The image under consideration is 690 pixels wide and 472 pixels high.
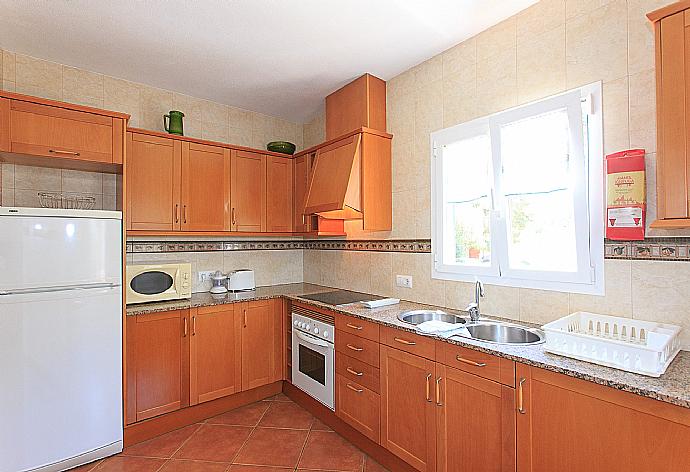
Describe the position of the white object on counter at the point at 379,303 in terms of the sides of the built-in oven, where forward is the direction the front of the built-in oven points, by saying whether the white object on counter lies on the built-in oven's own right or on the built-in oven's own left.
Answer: on the built-in oven's own left

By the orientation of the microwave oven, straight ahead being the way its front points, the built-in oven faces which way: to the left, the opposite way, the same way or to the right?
to the right

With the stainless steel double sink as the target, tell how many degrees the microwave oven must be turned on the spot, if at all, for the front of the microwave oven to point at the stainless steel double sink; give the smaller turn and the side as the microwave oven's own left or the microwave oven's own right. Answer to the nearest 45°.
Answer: approximately 45° to the microwave oven's own left

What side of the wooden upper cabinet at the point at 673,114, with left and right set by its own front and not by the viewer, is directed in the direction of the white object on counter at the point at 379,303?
right

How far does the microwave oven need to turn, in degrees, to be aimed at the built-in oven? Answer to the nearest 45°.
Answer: approximately 45° to its left

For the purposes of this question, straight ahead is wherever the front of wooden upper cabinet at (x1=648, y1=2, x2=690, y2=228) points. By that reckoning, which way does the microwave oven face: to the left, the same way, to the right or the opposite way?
to the left

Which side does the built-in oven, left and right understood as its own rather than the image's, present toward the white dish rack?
left

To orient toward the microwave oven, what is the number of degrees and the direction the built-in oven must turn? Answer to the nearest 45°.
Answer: approximately 45° to its right

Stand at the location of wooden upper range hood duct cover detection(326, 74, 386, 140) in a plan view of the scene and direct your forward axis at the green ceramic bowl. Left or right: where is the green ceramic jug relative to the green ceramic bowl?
left

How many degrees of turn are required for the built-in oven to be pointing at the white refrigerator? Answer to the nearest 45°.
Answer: approximately 45° to its right

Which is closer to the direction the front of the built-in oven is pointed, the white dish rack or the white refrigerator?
the white refrigerator

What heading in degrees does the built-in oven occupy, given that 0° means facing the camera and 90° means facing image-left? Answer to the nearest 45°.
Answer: approximately 45°
